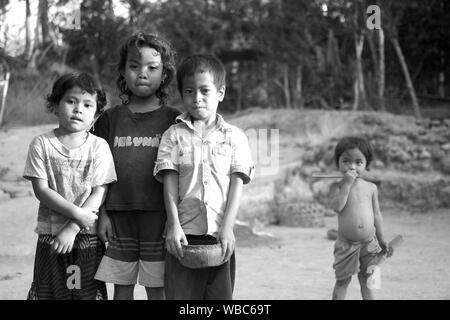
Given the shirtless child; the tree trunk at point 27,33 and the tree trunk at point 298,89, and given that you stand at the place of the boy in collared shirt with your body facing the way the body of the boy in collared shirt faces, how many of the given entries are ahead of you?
0

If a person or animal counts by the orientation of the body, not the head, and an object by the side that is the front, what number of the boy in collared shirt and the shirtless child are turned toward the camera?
2

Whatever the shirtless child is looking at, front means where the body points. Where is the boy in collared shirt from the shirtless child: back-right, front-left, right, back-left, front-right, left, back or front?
front-right

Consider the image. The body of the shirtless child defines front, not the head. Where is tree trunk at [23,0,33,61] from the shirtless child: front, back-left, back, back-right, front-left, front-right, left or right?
back-right

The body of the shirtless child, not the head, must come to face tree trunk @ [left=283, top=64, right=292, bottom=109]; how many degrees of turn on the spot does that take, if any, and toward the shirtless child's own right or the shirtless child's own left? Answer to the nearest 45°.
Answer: approximately 180°

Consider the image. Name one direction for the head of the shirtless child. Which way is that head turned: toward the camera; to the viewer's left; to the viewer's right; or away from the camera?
toward the camera

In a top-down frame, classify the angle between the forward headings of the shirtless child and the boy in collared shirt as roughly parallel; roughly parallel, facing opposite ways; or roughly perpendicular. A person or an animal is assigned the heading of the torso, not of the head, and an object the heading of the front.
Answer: roughly parallel

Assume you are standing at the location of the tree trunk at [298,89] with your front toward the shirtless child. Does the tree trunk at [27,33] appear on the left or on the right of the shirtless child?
right

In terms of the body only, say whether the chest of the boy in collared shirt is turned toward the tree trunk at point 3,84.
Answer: no

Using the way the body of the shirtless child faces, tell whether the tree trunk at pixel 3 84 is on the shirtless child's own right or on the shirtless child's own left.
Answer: on the shirtless child's own right

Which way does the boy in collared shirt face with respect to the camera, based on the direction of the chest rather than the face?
toward the camera

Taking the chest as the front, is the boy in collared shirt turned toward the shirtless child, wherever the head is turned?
no

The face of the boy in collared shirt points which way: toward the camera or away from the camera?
toward the camera

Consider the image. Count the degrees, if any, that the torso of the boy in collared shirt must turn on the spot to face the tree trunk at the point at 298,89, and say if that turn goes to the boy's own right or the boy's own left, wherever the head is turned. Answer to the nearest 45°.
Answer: approximately 180°
